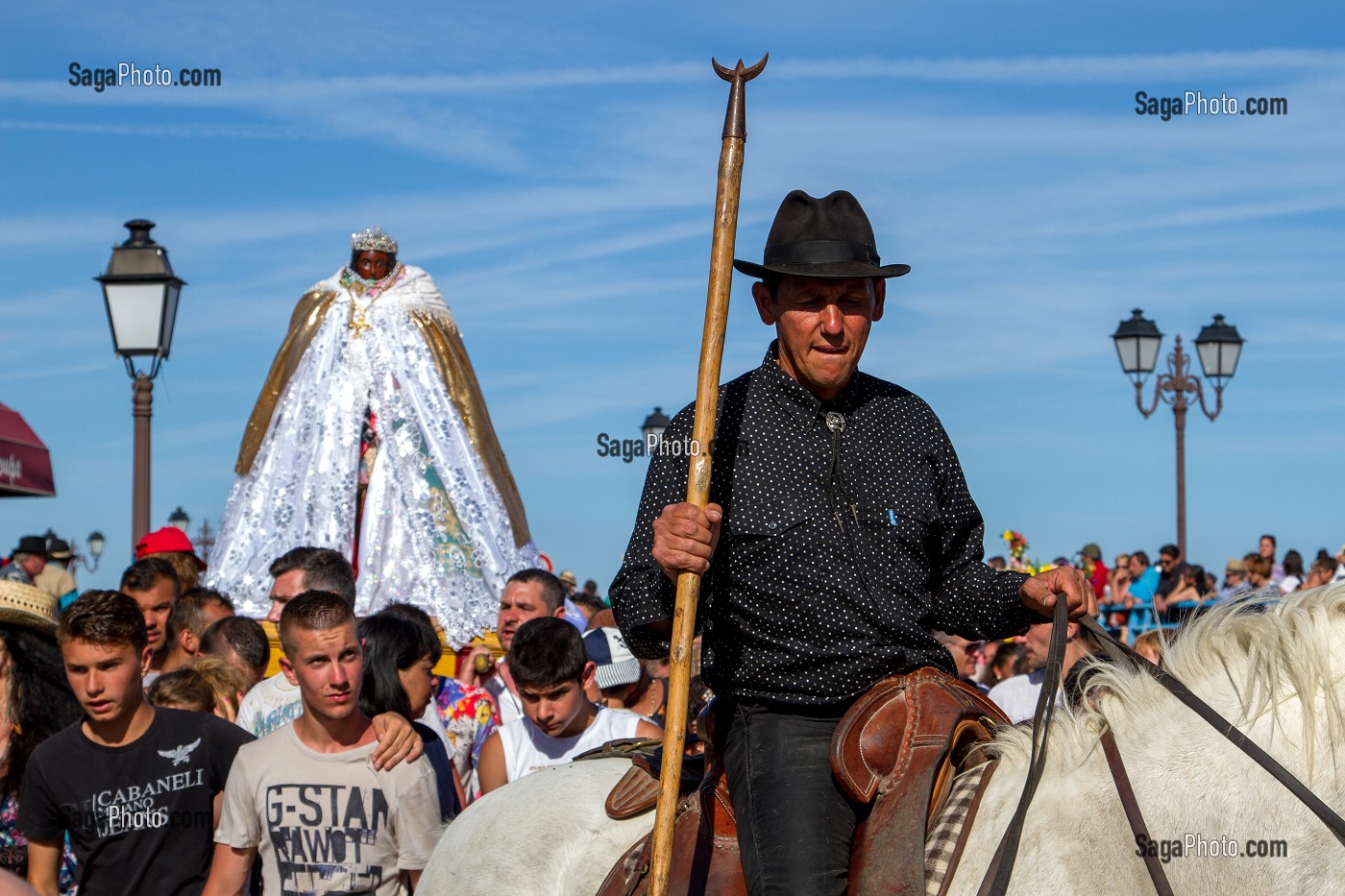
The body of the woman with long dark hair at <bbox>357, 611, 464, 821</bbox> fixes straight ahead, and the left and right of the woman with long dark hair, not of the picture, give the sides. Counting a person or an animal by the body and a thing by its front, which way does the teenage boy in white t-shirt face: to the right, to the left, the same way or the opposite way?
to the right

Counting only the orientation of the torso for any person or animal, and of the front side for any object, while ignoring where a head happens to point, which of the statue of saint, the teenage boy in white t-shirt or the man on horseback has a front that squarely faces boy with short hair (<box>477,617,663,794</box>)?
the statue of saint

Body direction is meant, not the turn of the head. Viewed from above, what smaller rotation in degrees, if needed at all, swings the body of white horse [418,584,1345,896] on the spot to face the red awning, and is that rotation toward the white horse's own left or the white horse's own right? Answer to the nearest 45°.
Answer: approximately 135° to the white horse's own left

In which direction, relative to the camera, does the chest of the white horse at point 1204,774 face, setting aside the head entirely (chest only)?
to the viewer's right

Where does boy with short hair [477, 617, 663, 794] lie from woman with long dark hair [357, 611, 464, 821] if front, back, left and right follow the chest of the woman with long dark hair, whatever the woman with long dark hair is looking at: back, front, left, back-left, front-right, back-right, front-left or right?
front

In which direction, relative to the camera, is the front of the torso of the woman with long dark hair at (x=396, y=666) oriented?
to the viewer's right

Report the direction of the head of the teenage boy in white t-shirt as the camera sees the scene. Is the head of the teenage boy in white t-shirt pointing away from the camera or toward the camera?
toward the camera

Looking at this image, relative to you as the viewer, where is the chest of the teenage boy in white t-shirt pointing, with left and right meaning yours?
facing the viewer

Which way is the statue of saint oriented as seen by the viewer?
toward the camera

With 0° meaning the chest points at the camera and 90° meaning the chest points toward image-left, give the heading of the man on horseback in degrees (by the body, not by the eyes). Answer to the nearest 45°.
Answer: approximately 315°

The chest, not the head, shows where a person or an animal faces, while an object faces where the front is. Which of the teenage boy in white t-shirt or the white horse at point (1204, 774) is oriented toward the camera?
the teenage boy in white t-shirt
